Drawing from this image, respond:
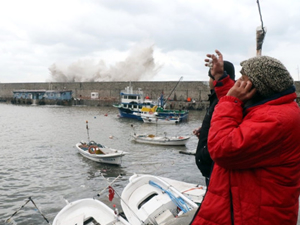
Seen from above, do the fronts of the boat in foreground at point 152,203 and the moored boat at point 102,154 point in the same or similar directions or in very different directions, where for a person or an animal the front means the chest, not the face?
very different directions

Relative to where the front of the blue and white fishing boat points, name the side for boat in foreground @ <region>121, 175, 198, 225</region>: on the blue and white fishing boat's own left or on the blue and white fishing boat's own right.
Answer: on the blue and white fishing boat's own left

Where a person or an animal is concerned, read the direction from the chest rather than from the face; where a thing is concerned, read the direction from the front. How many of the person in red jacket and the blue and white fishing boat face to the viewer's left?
2

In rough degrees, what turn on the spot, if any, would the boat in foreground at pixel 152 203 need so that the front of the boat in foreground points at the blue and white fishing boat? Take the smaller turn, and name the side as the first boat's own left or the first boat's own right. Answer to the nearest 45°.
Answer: approximately 45° to the first boat's own right

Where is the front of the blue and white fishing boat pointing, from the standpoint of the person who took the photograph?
facing to the left of the viewer

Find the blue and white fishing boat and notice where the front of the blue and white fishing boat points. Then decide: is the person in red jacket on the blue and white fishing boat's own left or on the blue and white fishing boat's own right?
on the blue and white fishing boat's own left

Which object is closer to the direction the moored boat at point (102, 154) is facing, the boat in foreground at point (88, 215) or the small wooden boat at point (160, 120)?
the boat in foreground

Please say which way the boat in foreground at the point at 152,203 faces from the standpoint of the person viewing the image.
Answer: facing away from the viewer and to the left of the viewer

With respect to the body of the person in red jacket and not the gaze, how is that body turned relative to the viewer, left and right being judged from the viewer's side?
facing to the left of the viewer
